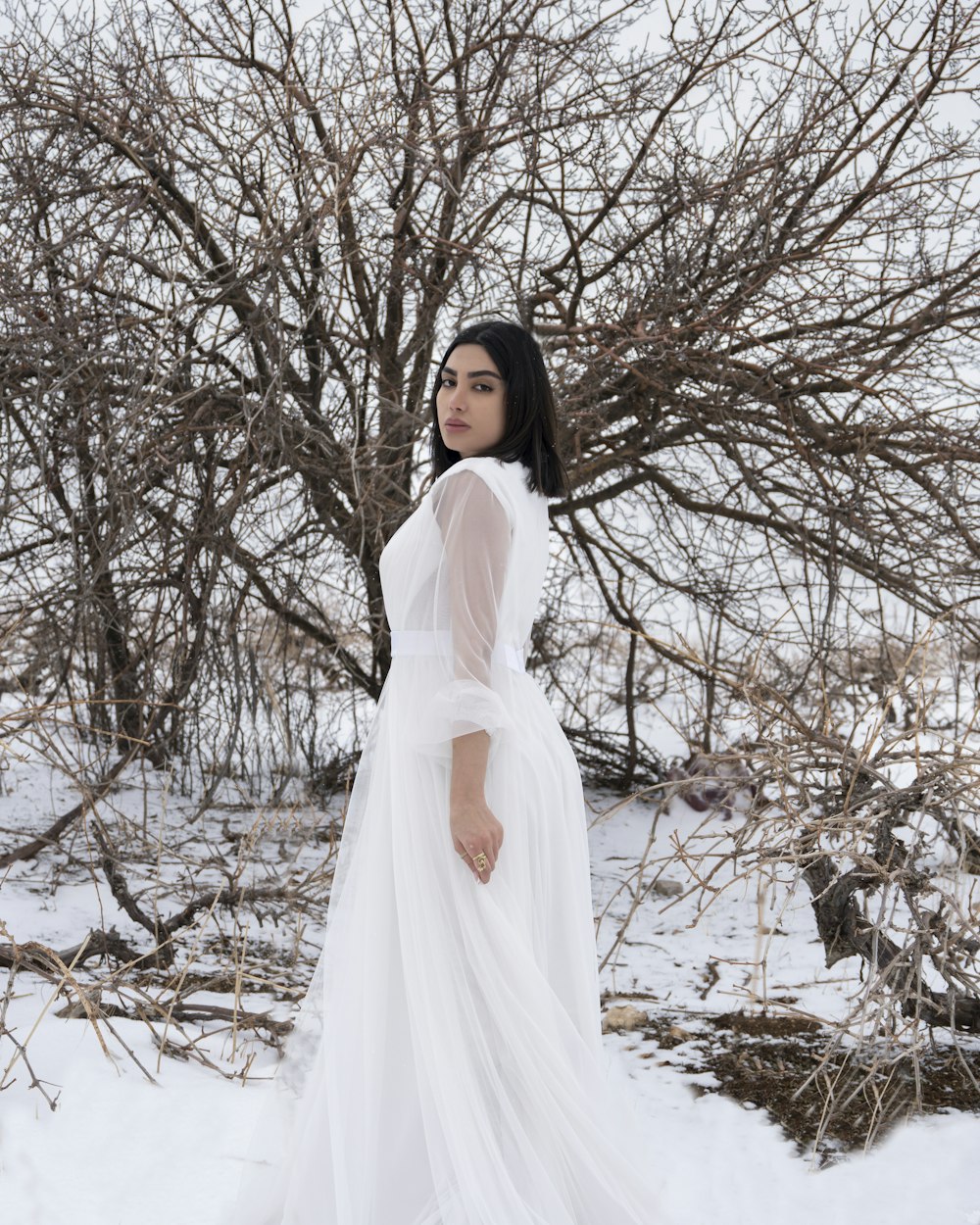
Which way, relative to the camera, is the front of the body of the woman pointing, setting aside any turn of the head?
to the viewer's left

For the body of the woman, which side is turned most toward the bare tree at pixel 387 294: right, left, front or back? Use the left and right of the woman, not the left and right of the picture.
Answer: right
